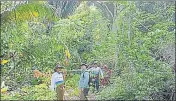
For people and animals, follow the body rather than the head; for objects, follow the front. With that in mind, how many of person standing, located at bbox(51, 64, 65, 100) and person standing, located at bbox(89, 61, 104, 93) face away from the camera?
0

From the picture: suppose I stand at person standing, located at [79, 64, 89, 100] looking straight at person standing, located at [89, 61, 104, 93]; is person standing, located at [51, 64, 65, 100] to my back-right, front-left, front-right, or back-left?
back-left

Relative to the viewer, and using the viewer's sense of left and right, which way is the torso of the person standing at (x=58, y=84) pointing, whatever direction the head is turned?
facing the viewer and to the right of the viewer

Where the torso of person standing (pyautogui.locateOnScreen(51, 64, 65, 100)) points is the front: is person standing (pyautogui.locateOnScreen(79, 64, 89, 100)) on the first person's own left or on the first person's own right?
on the first person's own left

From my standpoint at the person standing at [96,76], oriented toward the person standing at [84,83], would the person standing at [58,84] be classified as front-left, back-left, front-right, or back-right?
front-right

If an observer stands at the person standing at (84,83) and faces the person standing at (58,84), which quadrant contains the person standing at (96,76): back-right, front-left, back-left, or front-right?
back-right

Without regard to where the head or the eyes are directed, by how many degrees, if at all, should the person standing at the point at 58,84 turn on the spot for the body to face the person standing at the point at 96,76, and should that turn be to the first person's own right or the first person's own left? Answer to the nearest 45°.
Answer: approximately 90° to the first person's own left

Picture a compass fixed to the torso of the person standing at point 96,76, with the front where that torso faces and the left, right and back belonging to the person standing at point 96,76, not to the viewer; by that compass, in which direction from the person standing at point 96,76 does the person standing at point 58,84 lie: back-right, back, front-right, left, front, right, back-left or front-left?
front-right

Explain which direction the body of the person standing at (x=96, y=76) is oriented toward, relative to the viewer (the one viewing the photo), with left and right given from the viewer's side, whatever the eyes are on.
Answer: facing the viewer
